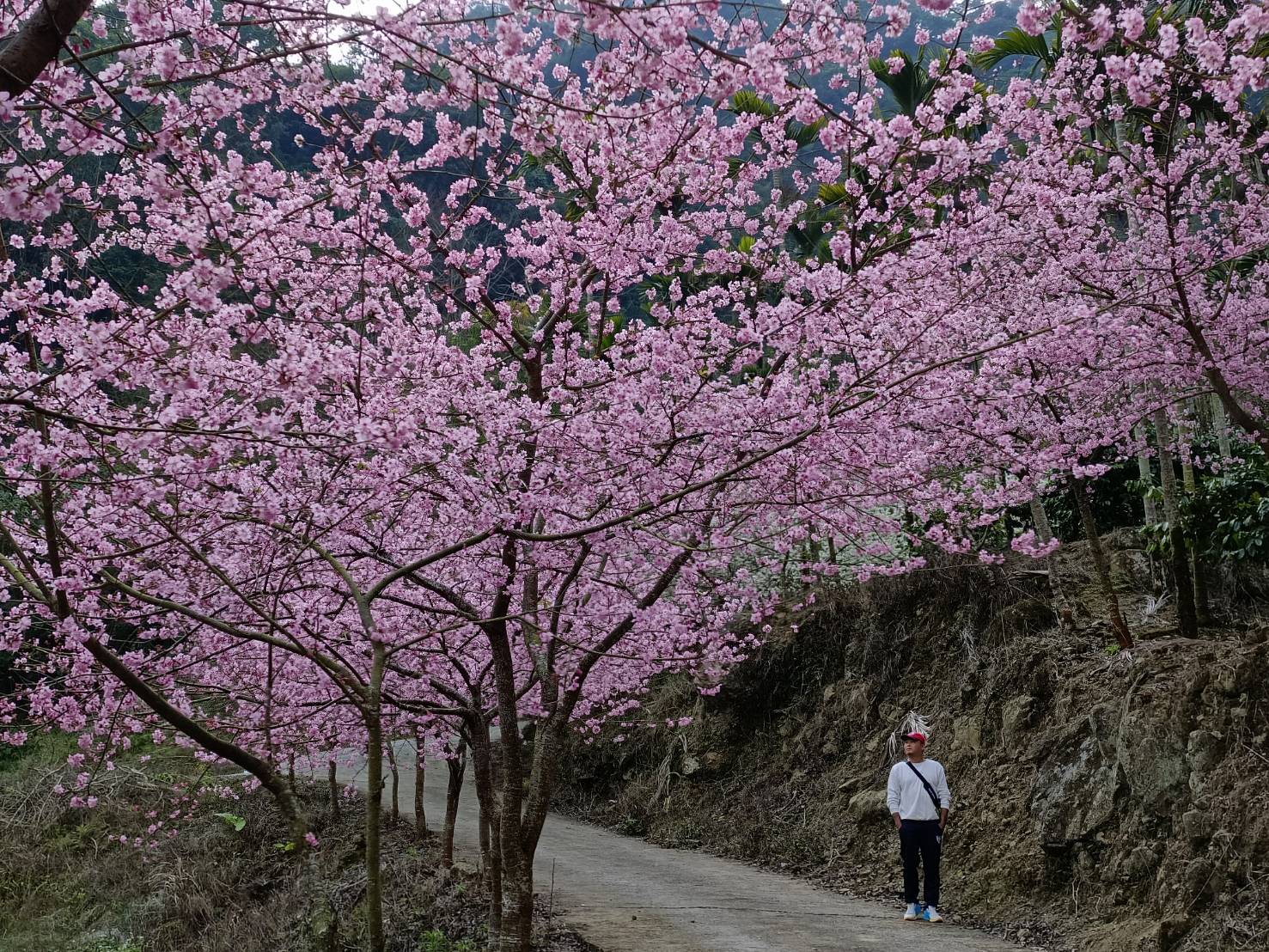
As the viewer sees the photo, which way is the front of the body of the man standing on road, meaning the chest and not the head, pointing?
toward the camera

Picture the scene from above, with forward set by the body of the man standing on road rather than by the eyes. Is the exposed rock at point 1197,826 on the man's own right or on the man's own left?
on the man's own left

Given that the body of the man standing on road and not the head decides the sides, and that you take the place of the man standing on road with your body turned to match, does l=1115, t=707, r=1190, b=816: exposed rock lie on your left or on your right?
on your left

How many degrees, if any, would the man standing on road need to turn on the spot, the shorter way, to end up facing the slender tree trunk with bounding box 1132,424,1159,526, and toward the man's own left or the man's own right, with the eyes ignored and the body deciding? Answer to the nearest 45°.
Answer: approximately 135° to the man's own left

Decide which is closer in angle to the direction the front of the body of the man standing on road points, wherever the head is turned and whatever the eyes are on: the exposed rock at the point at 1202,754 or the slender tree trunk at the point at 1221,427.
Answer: the exposed rock

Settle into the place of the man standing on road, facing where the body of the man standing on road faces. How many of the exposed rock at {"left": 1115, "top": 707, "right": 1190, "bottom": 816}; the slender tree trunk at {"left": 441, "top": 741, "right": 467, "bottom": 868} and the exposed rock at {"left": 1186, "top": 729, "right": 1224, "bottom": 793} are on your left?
2

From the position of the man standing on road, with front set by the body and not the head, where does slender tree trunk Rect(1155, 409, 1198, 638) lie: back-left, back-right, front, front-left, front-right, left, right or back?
back-left

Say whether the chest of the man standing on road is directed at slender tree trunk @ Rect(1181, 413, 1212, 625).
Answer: no

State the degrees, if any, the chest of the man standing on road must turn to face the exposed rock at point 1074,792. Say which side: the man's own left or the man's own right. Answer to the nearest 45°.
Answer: approximately 135° to the man's own left

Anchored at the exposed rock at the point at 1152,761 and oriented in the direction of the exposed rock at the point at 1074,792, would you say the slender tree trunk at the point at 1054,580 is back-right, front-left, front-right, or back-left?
front-right

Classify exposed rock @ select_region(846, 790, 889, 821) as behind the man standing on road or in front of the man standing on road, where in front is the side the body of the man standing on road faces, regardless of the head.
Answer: behind
